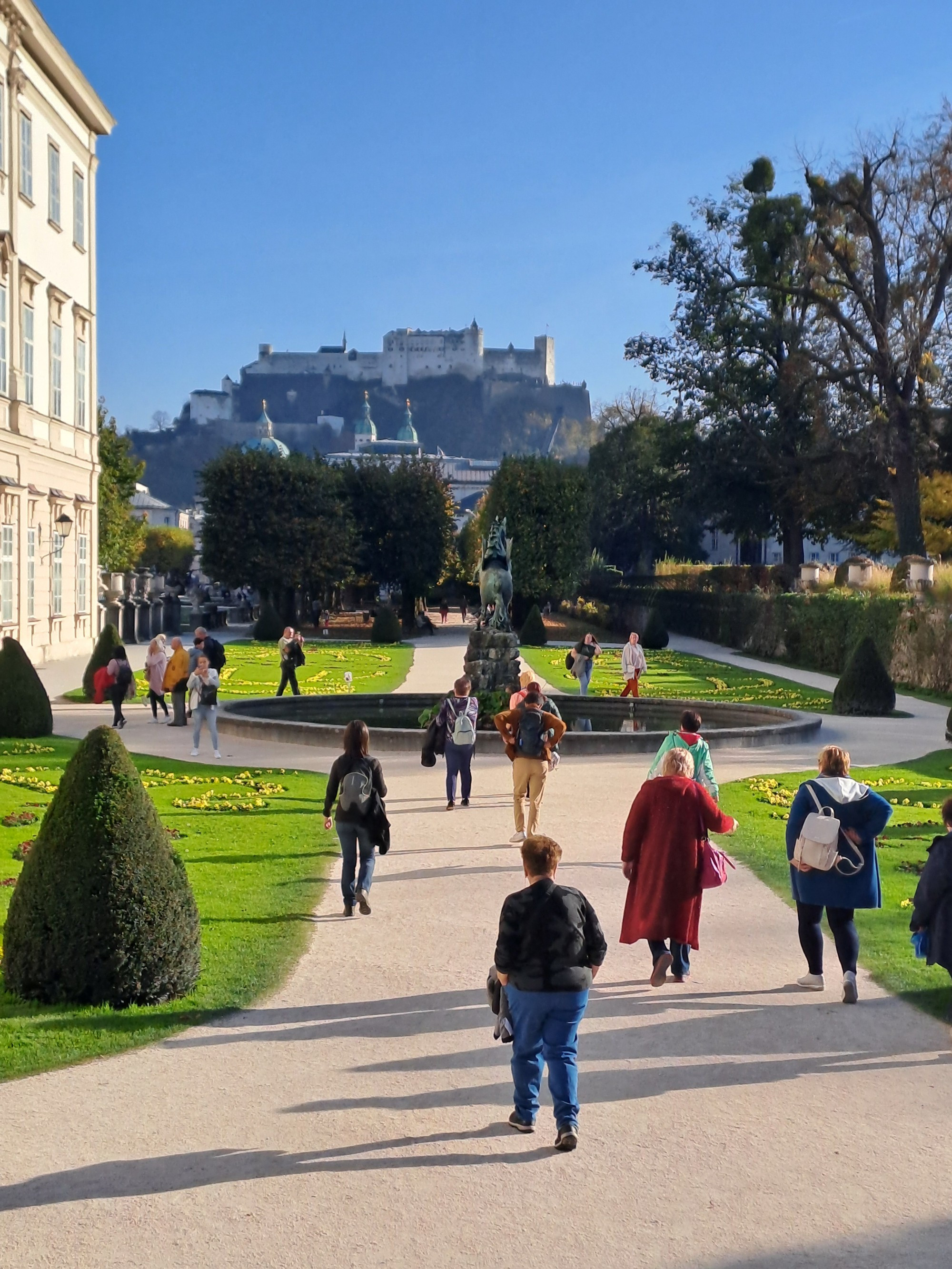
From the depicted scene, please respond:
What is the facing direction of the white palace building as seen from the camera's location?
facing to the right of the viewer

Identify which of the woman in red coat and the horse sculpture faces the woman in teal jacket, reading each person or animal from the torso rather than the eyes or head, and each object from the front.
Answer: the woman in red coat

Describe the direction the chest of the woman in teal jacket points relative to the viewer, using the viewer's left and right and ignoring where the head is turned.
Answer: facing away from the viewer

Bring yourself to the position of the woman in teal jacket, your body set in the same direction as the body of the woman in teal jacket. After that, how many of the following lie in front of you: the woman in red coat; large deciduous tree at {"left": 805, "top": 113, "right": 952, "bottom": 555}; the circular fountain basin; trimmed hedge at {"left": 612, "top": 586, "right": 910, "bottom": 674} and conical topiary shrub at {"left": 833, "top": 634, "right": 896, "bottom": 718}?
4

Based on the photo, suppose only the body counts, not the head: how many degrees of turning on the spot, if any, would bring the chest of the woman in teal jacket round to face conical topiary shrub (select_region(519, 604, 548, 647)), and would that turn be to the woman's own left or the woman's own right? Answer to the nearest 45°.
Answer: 0° — they already face it

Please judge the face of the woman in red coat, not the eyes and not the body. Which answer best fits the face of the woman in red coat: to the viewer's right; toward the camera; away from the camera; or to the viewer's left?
away from the camera

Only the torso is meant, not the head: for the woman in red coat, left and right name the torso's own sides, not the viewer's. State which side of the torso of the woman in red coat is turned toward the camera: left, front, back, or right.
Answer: back

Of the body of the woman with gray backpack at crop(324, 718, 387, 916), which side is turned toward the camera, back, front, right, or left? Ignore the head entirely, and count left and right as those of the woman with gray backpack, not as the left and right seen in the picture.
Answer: back

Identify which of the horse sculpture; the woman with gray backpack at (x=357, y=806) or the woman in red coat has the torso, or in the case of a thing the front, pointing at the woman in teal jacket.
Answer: the woman in red coat

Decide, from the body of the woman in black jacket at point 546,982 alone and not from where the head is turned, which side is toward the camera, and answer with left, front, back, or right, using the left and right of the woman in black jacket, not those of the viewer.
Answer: back

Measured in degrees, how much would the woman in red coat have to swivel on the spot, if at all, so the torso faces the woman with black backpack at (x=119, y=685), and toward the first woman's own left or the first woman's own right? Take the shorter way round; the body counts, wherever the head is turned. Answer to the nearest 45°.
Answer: approximately 45° to the first woman's own left

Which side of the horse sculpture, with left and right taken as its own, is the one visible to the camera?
back
